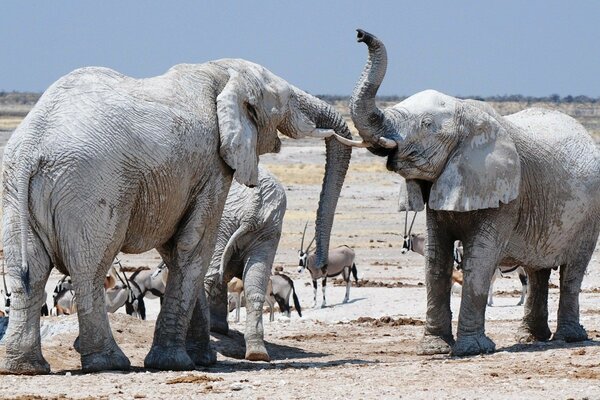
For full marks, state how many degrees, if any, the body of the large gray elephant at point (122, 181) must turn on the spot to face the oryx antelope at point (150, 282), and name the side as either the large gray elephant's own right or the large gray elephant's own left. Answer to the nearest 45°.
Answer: approximately 45° to the large gray elephant's own left

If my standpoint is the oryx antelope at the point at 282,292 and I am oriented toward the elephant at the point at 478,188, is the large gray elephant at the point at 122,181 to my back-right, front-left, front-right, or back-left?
front-right

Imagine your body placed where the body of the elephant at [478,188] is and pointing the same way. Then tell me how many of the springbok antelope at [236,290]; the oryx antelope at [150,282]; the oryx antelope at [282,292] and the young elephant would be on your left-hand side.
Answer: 0

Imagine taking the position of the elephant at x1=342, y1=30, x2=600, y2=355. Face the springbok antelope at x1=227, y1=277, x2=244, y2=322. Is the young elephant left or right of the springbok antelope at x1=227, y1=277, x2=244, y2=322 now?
left

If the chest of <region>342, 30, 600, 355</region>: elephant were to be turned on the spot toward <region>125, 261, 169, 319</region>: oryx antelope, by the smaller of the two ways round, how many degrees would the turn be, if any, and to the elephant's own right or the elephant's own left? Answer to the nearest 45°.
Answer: approximately 90° to the elephant's own right

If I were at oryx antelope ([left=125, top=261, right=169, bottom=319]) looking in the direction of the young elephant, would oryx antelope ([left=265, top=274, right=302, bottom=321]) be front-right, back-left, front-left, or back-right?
front-left

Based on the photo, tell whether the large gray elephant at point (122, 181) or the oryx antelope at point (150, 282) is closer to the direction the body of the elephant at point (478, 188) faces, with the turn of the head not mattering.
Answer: the large gray elephant

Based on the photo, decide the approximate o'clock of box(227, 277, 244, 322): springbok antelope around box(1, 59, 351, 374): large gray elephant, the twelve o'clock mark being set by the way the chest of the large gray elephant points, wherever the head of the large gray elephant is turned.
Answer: The springbok antelope is roughly at 11 o'clock from the large gray elephant.

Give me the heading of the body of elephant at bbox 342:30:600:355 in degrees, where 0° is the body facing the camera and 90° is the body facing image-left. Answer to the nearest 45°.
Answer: approximately 45°

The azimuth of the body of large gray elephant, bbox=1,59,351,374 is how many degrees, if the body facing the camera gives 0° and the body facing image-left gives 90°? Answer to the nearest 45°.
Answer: approximately 225°

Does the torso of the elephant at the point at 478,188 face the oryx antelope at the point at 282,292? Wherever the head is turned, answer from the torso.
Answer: no

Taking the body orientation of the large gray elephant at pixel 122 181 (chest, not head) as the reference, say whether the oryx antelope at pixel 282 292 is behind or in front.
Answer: in front

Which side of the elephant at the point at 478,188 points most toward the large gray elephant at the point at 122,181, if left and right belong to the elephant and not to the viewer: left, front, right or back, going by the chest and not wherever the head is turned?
front

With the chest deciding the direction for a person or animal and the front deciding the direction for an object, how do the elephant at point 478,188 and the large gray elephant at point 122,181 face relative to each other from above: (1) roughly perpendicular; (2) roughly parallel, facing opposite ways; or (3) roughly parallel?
roughly parallel, facing opposite ways
